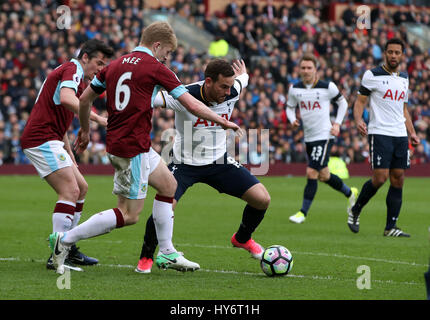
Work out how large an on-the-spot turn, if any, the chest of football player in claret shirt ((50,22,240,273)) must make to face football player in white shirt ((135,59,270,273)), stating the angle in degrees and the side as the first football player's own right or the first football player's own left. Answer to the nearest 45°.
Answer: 0° — they already face them

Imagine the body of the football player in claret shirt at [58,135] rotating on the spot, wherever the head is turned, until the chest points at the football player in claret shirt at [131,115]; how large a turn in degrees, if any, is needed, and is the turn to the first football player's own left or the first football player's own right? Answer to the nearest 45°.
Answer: approximately 45° to the first football player's own right

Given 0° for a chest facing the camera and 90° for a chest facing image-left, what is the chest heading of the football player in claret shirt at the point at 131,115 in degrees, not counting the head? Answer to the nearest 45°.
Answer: approximately 225°

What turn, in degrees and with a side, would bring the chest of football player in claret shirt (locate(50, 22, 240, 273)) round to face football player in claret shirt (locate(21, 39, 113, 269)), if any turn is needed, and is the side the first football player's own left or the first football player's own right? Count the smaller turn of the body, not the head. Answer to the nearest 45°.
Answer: approximately 90° to the first football player's own left

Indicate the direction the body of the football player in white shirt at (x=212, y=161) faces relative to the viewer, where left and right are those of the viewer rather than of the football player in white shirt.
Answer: facing the viewer and to the right of the viewer

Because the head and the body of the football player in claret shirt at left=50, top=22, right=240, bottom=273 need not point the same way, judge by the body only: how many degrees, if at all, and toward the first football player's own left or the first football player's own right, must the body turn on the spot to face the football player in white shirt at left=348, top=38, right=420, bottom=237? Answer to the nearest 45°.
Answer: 0° — they already face them

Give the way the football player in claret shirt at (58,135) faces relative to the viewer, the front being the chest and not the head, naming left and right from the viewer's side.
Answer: facing to the right of the viewer

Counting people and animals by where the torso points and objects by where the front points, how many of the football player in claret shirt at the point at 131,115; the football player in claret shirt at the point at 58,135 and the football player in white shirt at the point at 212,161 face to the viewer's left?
0

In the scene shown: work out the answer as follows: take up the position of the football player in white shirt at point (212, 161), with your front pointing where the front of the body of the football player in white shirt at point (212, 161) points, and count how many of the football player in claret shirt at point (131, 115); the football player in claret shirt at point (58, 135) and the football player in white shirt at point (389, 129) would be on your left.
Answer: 1

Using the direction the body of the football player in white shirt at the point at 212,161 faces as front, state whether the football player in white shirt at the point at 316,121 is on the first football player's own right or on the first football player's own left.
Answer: on the first football player's own left

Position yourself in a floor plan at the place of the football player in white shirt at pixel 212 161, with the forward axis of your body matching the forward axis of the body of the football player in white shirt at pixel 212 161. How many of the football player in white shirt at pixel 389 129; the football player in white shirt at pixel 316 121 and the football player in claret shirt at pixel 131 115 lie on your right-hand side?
1

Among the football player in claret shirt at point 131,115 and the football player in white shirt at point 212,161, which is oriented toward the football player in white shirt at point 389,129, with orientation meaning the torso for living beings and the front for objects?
the football player in claret shirt

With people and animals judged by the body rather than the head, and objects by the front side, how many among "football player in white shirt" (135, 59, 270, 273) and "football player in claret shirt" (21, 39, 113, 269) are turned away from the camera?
0

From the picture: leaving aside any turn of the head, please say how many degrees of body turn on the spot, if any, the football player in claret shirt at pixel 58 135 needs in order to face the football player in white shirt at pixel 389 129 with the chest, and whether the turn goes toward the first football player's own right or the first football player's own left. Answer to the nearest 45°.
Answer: approximately 45° to the first football player's own left
